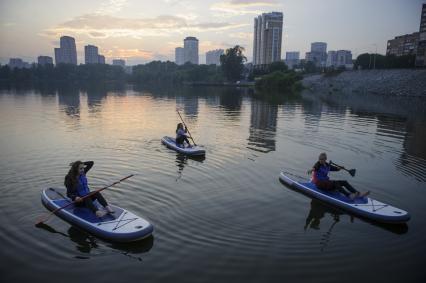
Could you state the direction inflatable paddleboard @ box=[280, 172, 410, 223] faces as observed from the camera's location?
facing the viewer and to the right of the viewer

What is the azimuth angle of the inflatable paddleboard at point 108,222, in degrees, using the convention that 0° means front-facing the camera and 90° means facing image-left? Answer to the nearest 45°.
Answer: approximately 315°

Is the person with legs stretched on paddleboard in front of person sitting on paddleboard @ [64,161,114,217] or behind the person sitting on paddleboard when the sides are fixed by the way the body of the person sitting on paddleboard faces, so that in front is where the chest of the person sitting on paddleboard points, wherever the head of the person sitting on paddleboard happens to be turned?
in front

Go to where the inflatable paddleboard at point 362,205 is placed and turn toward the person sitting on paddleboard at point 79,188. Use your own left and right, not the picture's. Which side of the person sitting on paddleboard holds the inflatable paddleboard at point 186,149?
right

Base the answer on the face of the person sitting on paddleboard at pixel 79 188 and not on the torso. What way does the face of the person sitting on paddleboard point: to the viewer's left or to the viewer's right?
to the viewer's right

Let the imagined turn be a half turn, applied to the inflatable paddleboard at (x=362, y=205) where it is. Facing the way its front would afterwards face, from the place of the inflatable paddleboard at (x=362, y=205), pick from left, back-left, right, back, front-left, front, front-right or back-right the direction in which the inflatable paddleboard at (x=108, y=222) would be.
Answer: left

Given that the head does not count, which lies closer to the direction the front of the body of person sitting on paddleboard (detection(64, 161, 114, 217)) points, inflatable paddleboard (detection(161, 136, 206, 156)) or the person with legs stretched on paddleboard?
the person with legs stretched on paddleboard

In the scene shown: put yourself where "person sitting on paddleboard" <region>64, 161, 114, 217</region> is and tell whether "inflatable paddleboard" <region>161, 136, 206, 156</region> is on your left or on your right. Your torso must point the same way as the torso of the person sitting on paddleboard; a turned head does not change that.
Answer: on your left

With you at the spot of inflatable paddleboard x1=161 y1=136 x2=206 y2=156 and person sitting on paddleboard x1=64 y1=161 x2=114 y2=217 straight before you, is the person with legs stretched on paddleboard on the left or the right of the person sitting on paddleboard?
left

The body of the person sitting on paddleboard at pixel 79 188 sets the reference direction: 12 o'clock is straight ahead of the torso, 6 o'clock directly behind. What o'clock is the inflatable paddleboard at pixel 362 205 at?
The inflatable paddleboard is roughly at 11 o'clock from the person sitting on paddleboard.
